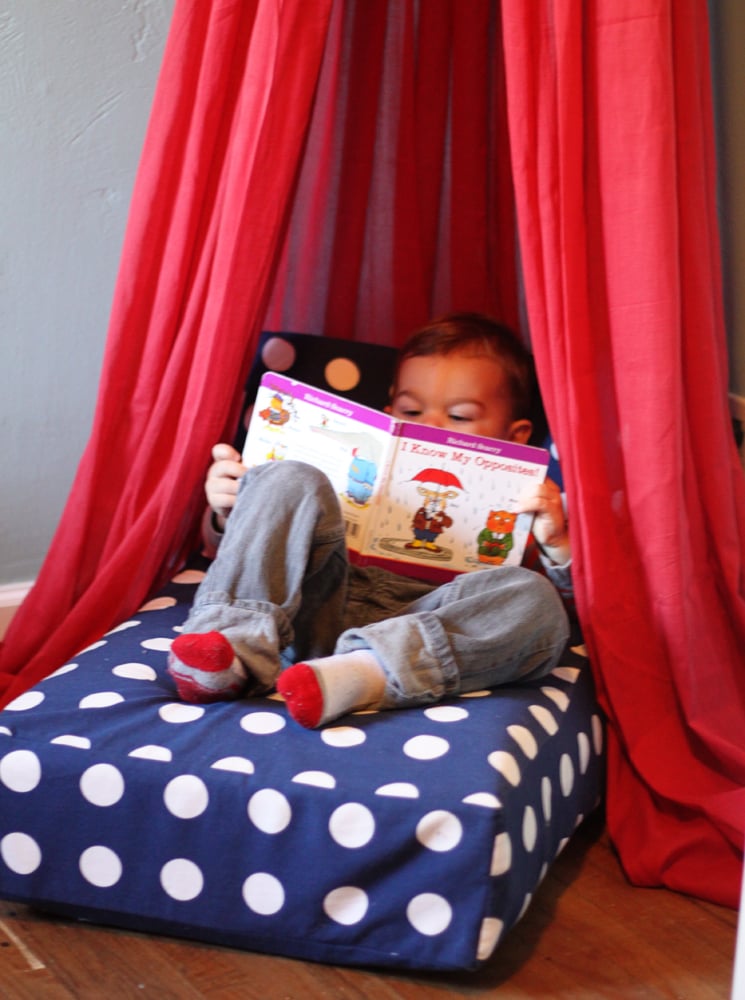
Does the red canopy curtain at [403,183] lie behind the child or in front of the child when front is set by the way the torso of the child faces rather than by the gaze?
behind

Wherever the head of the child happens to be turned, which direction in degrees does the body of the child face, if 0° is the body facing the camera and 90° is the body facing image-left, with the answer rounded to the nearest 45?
approximately 45°

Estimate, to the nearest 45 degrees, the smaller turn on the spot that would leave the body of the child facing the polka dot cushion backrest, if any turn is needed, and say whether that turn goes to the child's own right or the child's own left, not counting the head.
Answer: approximately 135° to the child's own right
